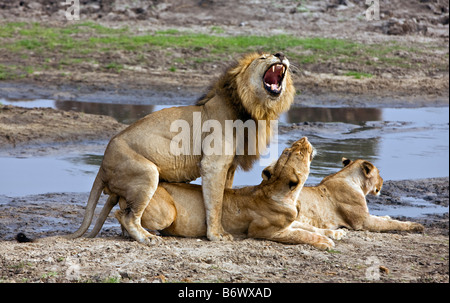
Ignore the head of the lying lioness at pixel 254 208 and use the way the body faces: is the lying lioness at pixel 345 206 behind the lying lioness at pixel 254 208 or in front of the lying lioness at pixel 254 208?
in front

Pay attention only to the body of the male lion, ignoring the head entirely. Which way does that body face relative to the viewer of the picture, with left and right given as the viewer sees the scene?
facing to the right of the viewer

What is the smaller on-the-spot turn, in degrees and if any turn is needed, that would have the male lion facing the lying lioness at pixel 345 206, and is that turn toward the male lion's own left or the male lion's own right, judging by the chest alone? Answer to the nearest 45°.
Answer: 0° — it already faces it

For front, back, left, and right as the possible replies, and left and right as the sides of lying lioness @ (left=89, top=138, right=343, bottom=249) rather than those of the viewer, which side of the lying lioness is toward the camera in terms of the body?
right
